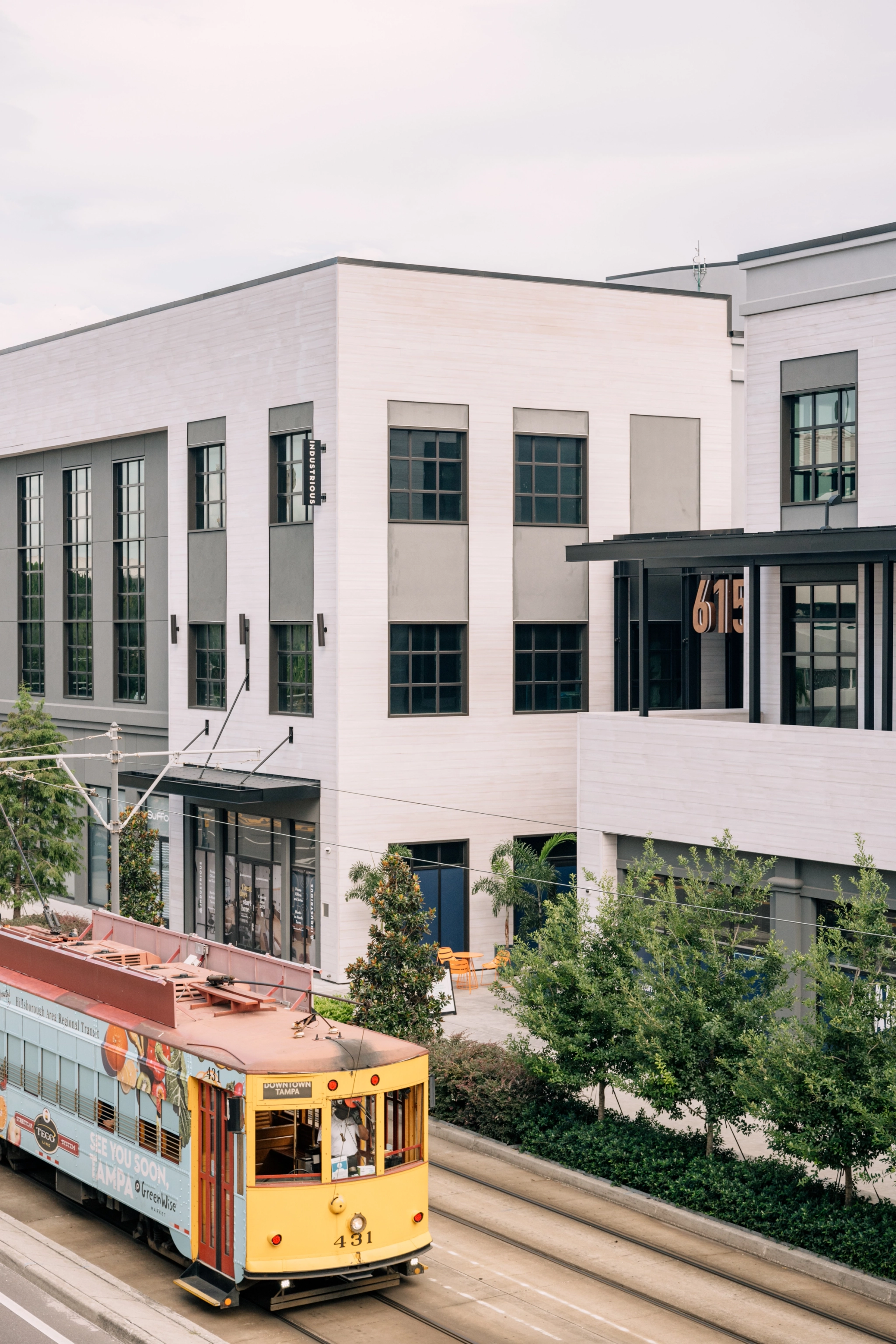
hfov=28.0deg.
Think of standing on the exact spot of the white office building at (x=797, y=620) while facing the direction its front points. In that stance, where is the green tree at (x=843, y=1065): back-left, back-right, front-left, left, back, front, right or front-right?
front-left

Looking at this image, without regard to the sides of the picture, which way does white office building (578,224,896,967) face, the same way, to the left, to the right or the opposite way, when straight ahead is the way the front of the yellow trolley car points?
to the right

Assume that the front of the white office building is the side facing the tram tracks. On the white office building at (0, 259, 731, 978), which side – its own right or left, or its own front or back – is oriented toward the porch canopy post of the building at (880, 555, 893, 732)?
left

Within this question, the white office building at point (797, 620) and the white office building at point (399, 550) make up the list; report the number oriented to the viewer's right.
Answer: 0

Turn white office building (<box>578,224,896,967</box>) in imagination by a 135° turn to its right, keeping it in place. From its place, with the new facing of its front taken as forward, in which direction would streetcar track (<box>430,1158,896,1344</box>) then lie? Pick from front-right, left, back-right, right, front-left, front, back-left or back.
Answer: back

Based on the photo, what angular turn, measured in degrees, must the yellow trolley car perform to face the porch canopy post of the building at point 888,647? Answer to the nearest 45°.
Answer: approximately 90° to its left

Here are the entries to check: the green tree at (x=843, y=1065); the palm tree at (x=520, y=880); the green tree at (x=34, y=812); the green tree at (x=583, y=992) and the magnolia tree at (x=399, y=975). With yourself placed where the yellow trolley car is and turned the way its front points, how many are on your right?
0

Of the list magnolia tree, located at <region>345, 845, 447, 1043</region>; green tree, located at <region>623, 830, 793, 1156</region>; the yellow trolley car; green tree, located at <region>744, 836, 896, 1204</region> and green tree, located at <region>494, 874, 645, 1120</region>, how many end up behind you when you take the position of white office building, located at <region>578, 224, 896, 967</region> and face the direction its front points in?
0

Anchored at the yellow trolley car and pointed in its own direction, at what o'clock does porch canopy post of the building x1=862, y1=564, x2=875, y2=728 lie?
The porch canopy post of the building is roughly at 9 o'clock from the yellow trolley car.

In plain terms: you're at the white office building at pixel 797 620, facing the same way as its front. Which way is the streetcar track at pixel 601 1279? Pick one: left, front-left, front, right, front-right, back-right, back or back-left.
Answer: front-left

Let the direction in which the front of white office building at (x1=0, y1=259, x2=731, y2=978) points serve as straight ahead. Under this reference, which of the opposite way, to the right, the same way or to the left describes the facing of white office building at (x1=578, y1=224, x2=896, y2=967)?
the same way

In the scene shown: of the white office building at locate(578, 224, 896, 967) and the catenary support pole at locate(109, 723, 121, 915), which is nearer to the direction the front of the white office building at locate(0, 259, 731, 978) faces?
the catenary support pole

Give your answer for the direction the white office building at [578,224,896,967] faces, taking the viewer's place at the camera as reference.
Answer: facing the viewer and to the left of the viewer

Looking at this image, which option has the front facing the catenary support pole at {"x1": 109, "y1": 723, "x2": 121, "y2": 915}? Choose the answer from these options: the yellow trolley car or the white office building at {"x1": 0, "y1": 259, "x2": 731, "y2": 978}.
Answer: the white office building

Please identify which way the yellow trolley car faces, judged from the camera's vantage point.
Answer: facing the viewer and to the right of the viewer

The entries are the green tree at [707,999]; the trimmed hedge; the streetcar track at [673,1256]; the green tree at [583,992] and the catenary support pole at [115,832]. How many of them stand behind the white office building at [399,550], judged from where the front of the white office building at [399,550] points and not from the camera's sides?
0

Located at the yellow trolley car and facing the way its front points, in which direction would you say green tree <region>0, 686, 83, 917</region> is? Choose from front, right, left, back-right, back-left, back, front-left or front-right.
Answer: back-left

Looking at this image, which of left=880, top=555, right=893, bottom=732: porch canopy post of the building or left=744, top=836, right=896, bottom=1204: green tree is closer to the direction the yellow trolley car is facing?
the green tree
